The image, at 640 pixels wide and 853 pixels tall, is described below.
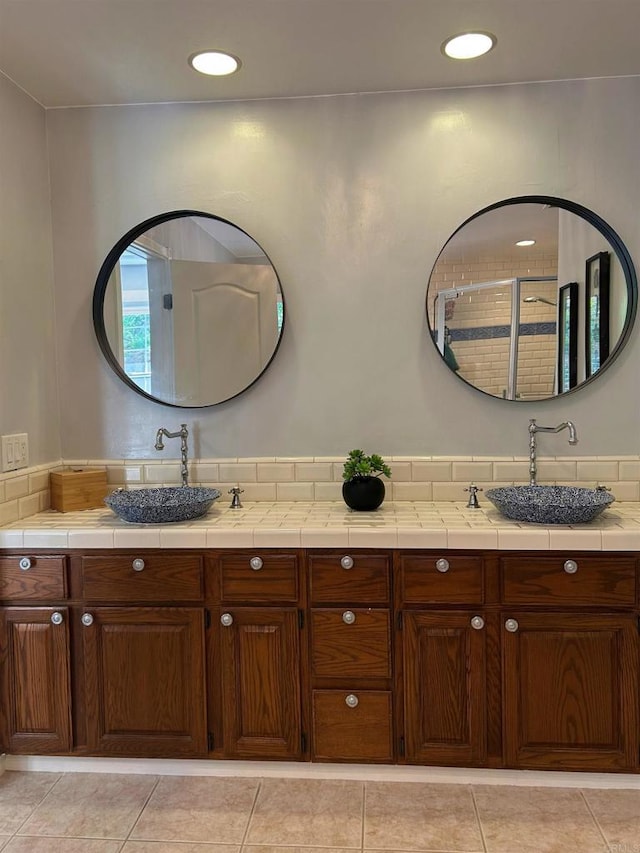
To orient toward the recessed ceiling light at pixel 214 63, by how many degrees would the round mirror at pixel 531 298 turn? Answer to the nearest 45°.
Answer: approximately 45° to its right

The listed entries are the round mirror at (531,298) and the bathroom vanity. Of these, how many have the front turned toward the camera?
2

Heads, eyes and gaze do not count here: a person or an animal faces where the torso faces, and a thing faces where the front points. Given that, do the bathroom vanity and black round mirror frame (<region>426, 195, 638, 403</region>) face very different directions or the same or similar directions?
same or similar directions

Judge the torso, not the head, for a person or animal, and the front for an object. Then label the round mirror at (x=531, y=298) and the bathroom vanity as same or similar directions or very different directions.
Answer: same or similar directions

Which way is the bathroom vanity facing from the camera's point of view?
toward the camera

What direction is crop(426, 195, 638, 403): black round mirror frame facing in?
toward the camera

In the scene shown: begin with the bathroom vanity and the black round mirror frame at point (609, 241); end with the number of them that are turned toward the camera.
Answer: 2

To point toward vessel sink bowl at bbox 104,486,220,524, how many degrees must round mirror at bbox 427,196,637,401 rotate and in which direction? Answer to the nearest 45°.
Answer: approximately 45° to its right

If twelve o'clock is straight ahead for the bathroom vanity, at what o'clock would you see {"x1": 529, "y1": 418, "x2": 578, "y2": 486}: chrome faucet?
The chrome faucet is roughly at 8 o'clock from the bathroom vanity.
